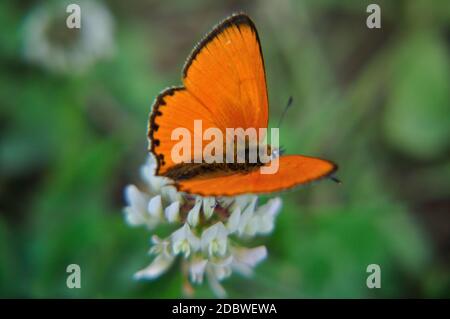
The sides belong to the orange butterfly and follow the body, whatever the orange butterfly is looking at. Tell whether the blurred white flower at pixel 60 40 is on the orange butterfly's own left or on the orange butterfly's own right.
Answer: on the orange butterfly's own left

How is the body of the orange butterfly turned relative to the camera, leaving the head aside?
to the viewer's right
